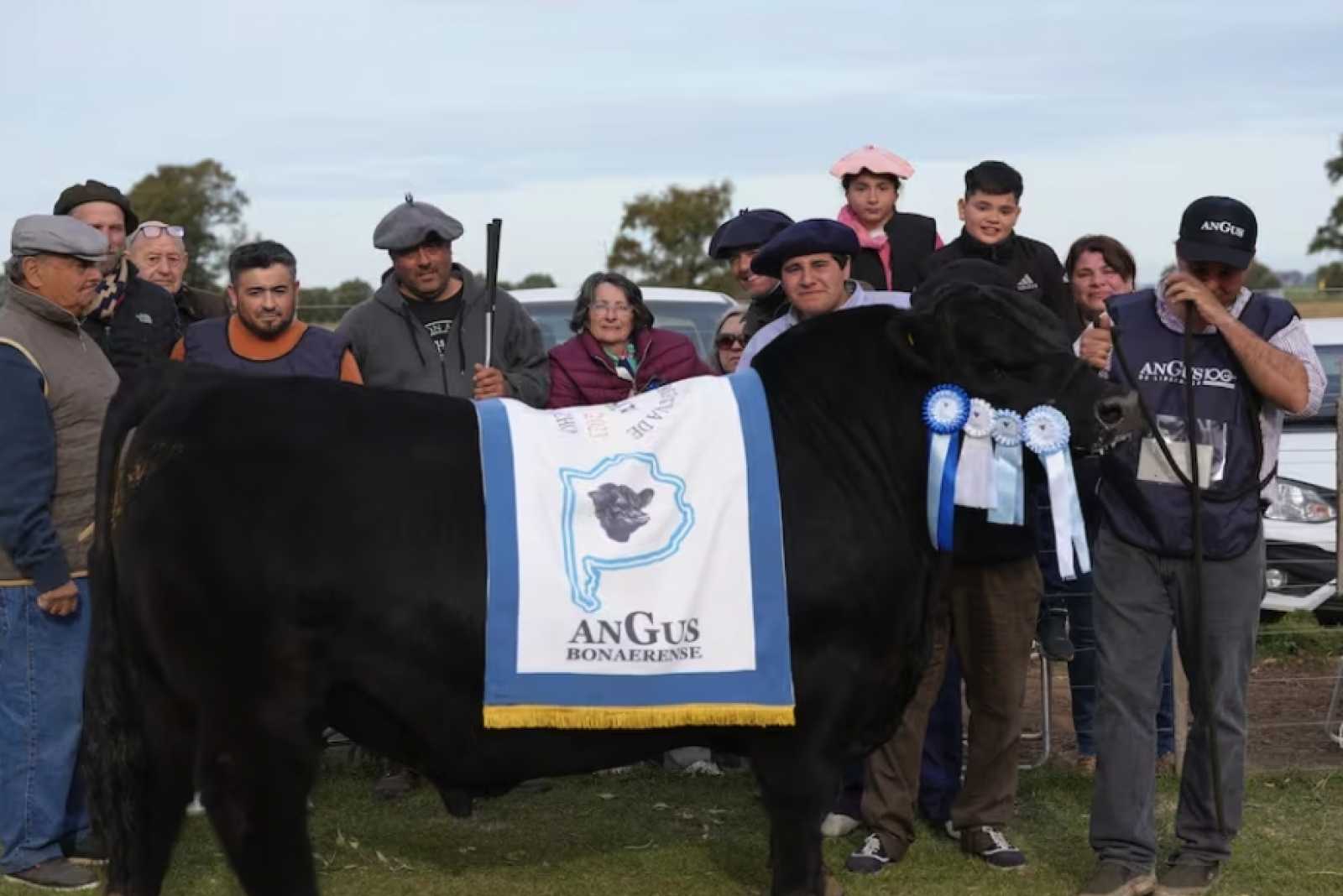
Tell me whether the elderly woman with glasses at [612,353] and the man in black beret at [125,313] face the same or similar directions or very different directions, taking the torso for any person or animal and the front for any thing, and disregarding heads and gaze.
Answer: same or similar directions

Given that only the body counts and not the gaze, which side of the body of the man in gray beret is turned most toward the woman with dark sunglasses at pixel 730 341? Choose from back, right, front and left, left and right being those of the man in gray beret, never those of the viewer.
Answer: left

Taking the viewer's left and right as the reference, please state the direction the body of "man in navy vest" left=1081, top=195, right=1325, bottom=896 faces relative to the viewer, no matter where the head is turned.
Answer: facing the viewer

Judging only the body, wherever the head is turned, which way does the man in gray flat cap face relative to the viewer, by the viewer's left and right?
facing to the right of the viewer

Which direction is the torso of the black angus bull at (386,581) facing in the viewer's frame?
to the viewer's right

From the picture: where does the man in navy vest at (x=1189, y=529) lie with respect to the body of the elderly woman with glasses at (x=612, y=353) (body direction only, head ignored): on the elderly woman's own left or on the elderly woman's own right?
on the elderly woman's own left

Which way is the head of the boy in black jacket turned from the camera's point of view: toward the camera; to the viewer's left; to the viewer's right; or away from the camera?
toward the camera

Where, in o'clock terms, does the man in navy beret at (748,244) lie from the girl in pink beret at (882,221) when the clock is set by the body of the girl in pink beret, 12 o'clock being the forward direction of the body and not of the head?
The man in navy beret is roughly at 3 o'clock from the girl in pink beret.

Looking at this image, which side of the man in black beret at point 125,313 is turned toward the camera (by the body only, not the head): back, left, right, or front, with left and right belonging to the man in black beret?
front

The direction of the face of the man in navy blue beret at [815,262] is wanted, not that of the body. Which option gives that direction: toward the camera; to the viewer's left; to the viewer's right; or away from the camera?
toward the camera

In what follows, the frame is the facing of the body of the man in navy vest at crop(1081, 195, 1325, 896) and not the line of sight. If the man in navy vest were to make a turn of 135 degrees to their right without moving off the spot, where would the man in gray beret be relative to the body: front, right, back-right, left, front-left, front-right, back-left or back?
front-left

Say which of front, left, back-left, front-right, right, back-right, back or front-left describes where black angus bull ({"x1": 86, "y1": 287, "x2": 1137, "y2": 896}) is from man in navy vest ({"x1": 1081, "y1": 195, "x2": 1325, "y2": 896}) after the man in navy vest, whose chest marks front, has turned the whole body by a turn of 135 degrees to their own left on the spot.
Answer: back

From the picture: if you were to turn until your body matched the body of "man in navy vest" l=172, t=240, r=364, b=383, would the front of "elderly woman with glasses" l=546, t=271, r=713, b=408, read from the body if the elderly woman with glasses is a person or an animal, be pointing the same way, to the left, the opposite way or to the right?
the same way

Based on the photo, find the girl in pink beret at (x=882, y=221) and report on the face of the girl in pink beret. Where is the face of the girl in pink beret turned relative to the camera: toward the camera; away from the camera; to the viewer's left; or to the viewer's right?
toward the camera
